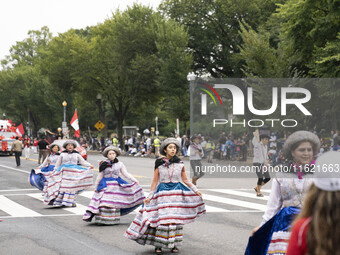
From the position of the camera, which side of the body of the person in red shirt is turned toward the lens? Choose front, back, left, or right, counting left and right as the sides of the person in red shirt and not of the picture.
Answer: back

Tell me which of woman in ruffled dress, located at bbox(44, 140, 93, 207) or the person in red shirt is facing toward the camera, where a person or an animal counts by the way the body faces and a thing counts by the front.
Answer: the woman in ruffled dress

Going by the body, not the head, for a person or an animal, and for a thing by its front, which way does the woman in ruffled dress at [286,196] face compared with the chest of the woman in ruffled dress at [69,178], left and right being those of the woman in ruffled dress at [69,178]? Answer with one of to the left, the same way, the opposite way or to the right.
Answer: the same way

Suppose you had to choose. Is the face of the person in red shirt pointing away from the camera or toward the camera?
away from the camera

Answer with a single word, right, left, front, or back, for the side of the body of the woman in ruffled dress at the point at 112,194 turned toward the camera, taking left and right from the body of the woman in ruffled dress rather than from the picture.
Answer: front

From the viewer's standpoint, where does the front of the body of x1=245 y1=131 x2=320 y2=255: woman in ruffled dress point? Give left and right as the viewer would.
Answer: facing the viewer and to the right of the viewer

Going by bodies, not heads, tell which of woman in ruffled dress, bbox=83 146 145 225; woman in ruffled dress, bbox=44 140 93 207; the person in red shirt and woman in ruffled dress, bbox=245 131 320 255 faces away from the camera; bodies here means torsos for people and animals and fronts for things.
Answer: the person in red shirt

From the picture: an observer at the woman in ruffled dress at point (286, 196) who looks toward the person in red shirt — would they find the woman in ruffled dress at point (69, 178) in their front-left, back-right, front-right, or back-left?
back-right

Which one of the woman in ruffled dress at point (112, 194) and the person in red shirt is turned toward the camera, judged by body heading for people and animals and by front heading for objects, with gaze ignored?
the woman in ruffled dress

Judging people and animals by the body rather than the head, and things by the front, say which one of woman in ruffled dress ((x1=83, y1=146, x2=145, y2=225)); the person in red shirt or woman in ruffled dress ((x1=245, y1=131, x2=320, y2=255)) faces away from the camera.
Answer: the person in red shirt

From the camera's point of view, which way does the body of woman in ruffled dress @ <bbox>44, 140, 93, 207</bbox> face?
toward the camera

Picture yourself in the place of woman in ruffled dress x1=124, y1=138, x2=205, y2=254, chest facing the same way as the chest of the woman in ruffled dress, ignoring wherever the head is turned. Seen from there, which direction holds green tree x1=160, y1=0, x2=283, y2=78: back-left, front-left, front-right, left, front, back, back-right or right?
back

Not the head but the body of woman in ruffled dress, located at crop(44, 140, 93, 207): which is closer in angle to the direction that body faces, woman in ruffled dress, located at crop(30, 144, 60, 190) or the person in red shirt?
the person in red shirt
